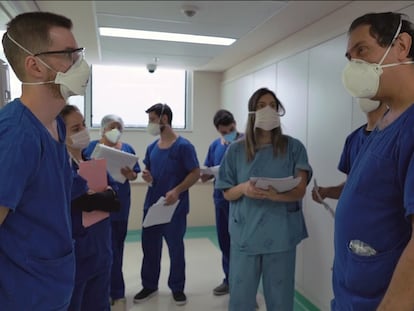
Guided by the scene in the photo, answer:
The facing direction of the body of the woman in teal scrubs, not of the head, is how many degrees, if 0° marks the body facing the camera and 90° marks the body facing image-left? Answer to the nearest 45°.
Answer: approximately 0°

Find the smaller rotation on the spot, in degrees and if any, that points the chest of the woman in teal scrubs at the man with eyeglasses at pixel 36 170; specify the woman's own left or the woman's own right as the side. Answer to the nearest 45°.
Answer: approximately 45° to the woman's own right

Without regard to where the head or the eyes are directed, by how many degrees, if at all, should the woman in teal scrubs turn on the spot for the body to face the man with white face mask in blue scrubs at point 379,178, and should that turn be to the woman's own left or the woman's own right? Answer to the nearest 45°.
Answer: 0° — they already face them

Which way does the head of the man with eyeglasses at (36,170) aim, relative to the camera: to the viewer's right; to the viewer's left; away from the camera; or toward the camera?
to the viewer's right

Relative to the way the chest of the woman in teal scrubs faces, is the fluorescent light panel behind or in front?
behind
